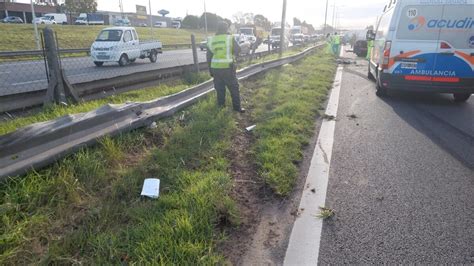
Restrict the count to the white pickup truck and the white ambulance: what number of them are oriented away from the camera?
1

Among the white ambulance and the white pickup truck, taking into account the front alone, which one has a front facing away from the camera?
the white ambulance

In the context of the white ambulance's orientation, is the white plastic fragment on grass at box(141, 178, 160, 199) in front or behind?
behind

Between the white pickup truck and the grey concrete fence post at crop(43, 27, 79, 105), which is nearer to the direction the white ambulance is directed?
the white pickup truck

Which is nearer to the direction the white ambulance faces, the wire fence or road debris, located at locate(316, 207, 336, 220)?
the wire fence

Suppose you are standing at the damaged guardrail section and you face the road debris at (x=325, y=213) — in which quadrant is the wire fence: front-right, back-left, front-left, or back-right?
back-left

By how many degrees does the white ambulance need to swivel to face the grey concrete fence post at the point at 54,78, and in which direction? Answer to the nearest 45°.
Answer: approximately 135° to its left

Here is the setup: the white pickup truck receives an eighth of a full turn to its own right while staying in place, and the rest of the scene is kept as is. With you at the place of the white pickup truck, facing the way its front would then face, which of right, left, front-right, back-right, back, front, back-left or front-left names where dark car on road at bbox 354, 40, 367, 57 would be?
back

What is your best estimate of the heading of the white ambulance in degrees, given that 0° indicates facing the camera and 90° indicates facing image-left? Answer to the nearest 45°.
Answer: approximately 180°

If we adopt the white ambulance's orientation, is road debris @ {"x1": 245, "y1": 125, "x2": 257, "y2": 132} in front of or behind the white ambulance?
behind

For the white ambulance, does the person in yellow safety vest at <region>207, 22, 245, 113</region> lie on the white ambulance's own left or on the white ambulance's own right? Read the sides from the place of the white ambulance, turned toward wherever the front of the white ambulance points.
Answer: on the white ambulance's own left

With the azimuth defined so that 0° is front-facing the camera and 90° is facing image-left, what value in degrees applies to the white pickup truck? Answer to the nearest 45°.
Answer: approximately 45°

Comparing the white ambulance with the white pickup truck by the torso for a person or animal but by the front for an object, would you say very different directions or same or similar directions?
very different directions
